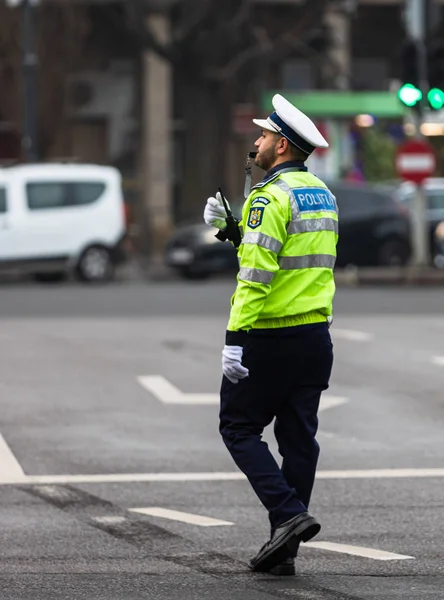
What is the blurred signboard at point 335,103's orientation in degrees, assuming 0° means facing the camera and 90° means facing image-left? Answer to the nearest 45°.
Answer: approximately 0°

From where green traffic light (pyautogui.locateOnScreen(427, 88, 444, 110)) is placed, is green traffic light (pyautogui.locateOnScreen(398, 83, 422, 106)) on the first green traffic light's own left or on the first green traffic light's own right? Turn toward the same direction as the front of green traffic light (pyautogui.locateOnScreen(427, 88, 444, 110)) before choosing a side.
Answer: on the first green traffic light's own right

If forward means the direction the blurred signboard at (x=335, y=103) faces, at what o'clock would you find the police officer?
The police officer is roughly at 12 o'clock from the blurred signboard.

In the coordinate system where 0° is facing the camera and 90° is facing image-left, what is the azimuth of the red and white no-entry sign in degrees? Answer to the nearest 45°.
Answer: approximately 0°

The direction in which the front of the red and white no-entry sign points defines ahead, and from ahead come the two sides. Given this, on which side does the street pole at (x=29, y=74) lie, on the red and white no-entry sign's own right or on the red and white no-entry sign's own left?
on the red and white no-entry sign's own right
